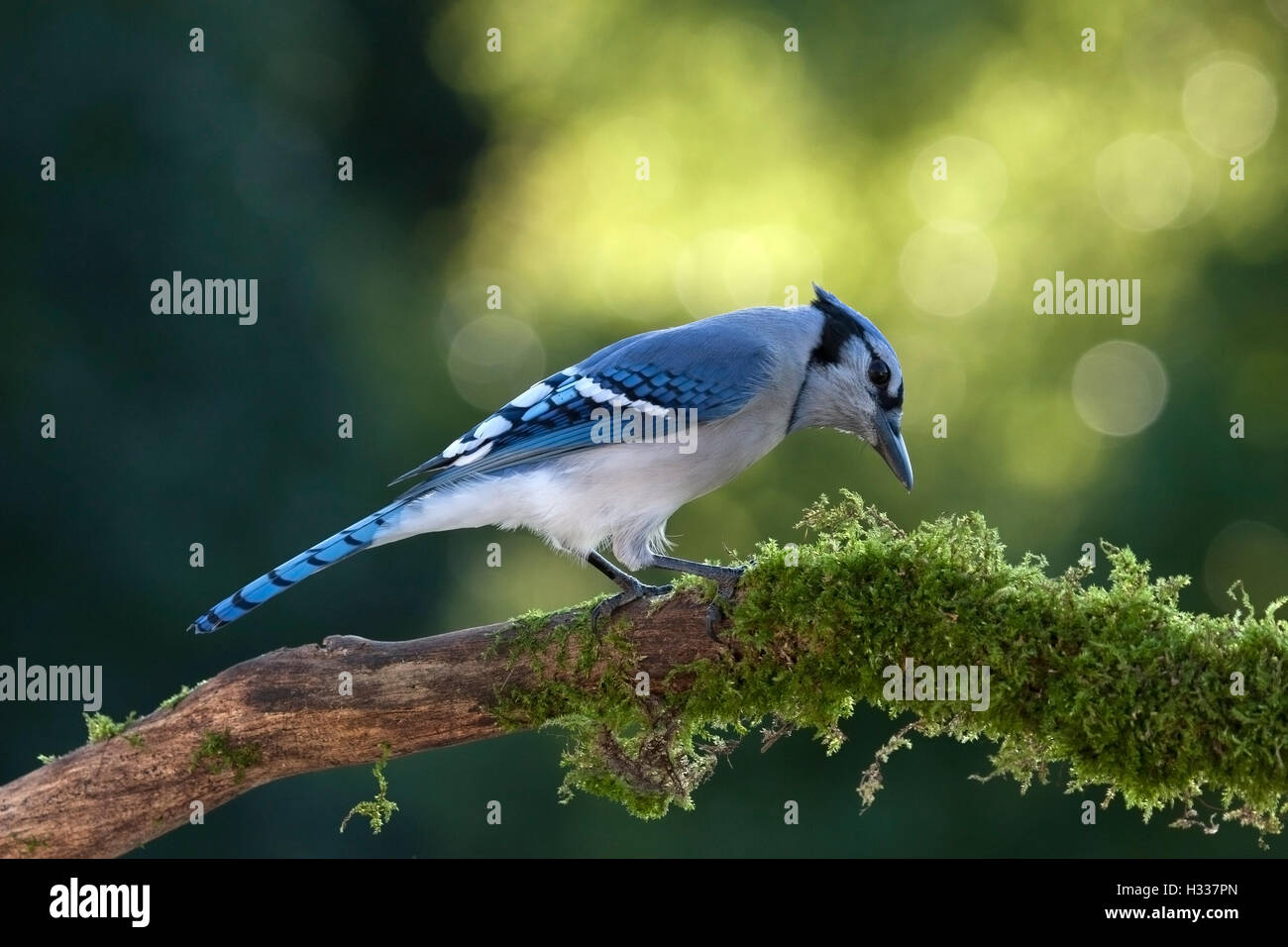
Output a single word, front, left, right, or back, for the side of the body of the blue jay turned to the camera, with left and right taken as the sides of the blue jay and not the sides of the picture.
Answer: right
